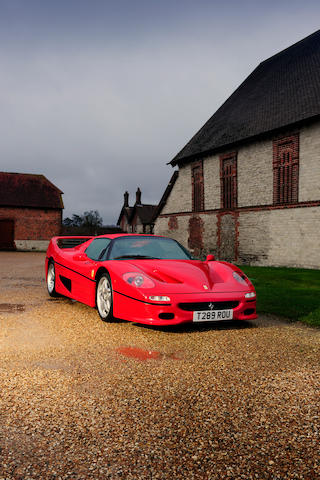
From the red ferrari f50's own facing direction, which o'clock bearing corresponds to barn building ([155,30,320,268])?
The barn building is roughly at 8 o'clock from the red ferrari f50.

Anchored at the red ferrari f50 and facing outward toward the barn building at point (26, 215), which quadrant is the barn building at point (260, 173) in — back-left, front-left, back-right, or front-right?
front-right

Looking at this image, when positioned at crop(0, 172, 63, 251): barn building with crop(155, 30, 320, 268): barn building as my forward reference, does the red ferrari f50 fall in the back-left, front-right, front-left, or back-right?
front-right

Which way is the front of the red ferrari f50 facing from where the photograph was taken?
facing the viewer and to the right of the viewer

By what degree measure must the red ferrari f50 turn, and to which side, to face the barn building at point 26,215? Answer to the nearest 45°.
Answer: approximately 135° to its left
